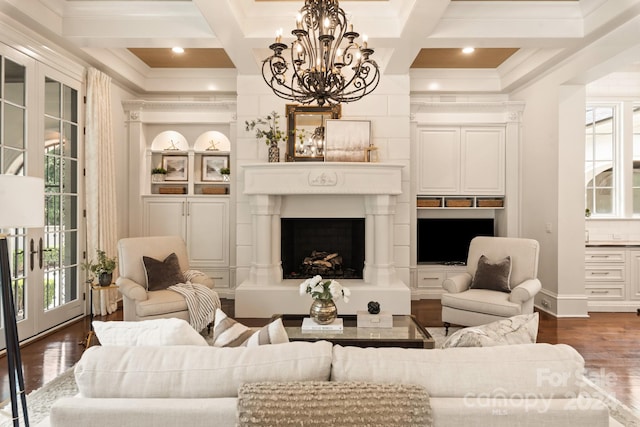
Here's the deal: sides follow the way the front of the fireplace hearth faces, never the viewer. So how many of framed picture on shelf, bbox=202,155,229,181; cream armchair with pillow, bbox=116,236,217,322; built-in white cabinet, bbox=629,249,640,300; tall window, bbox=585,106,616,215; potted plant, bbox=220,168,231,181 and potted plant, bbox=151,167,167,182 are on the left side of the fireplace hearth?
2

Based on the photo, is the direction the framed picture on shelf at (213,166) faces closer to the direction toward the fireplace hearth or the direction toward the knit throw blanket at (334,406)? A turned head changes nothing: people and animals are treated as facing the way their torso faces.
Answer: the knit throw blanket

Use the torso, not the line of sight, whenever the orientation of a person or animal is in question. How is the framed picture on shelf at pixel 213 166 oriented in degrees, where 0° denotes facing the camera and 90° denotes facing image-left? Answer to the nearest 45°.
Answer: approximately 0°

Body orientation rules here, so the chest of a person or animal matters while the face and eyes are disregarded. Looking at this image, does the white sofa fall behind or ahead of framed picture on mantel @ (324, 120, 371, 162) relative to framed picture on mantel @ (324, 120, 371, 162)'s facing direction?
ahead

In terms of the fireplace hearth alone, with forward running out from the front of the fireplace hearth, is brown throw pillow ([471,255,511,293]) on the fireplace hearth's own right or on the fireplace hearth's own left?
on the fireplace hearth's own left

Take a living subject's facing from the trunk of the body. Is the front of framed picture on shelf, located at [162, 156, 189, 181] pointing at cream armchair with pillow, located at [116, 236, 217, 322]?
yes

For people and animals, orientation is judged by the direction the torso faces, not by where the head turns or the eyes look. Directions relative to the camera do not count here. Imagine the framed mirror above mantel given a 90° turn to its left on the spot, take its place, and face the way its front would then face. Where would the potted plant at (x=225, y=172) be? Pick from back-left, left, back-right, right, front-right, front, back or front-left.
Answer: back-left

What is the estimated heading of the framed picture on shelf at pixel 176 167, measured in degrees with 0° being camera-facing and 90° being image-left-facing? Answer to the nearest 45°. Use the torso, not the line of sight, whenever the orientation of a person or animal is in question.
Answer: approximately 0°

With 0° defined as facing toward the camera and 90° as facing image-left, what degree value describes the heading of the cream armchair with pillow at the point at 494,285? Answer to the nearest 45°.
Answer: approximately 45°
